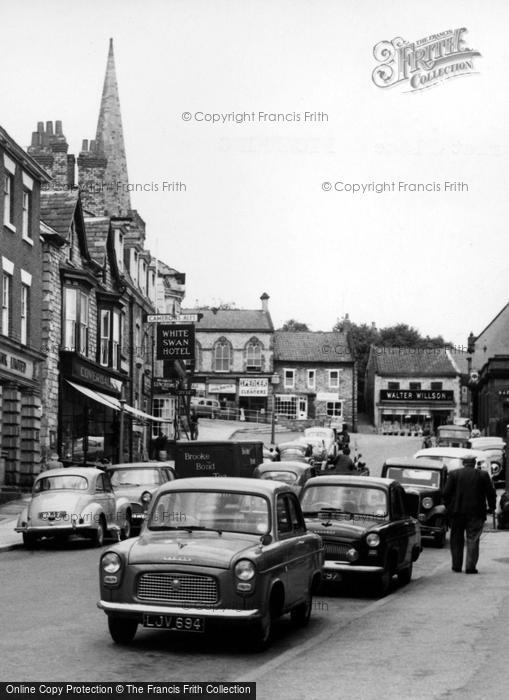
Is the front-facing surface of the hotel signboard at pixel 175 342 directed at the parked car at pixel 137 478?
yes

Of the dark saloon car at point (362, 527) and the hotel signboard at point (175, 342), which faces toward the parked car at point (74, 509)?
the hotel signboard

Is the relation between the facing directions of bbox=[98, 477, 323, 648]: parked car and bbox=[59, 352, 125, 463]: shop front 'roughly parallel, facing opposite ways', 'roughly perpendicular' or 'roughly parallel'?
roughly perpendicular

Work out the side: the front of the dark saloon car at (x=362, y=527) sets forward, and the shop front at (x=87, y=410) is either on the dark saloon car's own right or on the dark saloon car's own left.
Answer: on the dark saloon car's own right

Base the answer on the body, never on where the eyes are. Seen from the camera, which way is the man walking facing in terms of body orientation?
away from the camera

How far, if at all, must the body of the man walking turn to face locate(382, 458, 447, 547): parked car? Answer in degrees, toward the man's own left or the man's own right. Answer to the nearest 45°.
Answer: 0° — they already face it

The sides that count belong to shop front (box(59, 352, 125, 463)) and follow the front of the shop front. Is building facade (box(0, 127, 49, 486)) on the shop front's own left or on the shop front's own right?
on the shop front's own right

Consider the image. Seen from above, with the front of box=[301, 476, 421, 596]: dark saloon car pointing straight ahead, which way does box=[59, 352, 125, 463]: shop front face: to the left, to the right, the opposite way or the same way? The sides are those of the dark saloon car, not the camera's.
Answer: to the left

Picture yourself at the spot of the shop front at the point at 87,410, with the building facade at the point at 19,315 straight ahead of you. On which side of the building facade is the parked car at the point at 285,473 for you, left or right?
left
